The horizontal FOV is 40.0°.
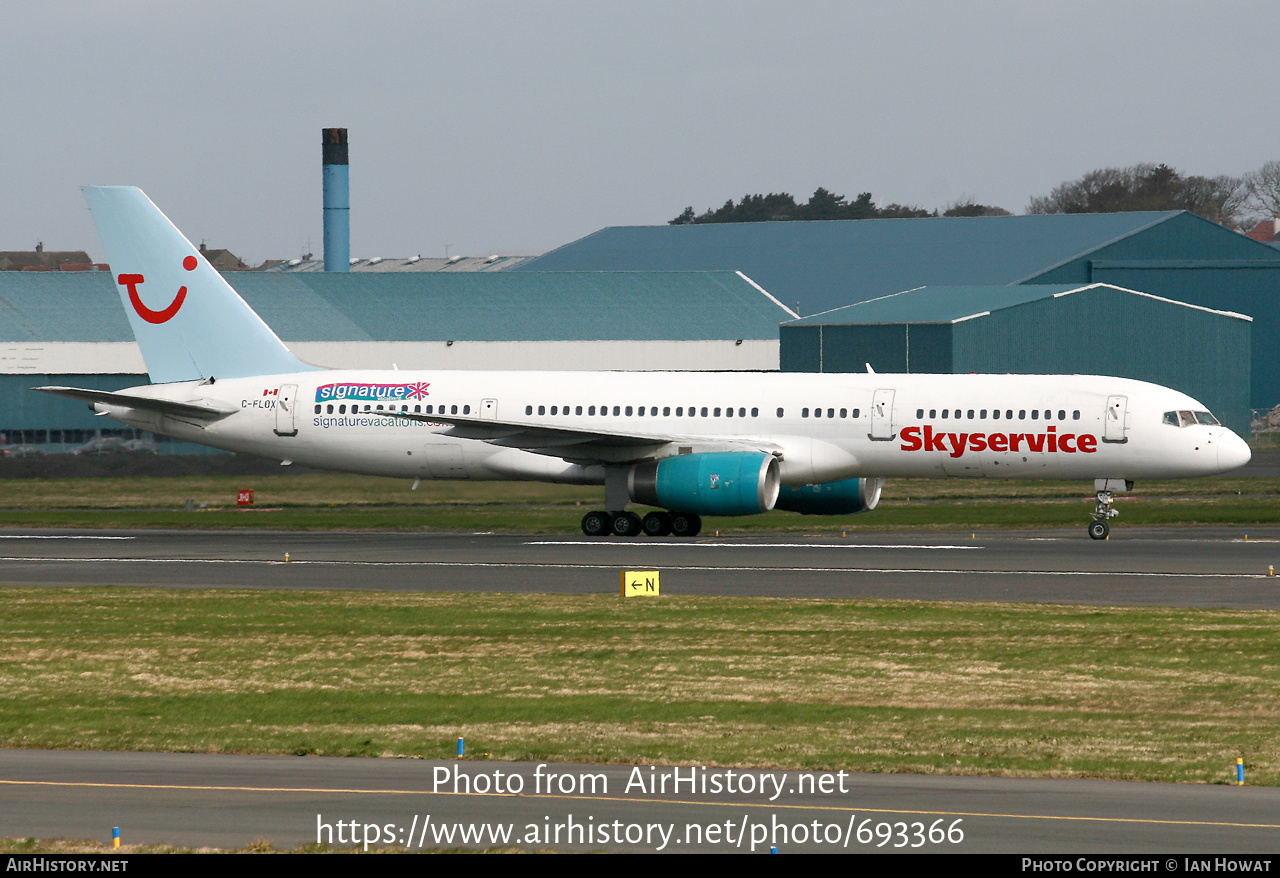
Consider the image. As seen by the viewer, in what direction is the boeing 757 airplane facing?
to the viewer's right
